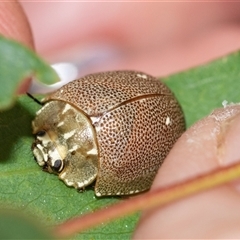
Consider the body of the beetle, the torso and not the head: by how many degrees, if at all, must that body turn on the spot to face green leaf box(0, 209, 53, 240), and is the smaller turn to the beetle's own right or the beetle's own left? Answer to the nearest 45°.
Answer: approximately 45° to the beetle's own left

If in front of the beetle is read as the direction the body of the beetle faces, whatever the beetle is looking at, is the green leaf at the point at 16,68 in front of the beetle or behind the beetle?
in front

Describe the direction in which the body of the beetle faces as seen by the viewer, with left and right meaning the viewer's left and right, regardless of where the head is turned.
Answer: facing the viewer and to the left of the viewer
